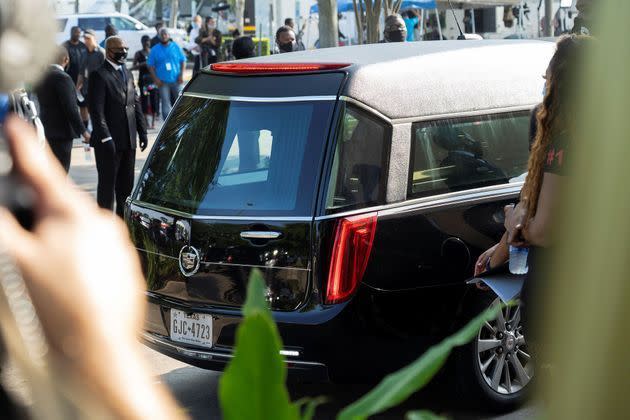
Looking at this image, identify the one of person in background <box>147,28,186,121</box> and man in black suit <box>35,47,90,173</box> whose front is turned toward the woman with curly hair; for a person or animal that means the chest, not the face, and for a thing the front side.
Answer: the person in background

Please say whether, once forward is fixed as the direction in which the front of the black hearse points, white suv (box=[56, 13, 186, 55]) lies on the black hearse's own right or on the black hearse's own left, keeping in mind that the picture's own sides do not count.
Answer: on the black hearse's own left

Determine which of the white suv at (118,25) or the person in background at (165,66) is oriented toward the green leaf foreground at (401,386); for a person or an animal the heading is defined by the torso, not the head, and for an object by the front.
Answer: the person in background

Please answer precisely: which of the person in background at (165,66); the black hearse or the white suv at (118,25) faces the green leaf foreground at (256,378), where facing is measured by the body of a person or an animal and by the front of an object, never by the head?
the person in background

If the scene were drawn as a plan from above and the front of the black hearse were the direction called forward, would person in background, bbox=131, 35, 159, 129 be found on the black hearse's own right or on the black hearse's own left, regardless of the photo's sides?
on the black hearse's own left

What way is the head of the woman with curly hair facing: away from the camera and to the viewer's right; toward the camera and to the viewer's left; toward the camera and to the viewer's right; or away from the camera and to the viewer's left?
away from the camera and to the viewer's left

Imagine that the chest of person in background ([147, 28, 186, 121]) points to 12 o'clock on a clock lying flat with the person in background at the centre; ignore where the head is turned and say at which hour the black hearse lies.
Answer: The black hearse is roughly at 12 o'clock from the person in background.

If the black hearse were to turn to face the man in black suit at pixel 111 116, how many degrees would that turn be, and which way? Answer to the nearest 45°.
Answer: approximately 90° to its left

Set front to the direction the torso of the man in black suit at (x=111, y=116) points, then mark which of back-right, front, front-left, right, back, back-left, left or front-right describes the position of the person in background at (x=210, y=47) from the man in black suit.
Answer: back-left

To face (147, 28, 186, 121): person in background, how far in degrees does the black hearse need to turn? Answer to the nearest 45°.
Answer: approximately 45° to its left

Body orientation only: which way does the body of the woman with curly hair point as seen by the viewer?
to the viewer's left

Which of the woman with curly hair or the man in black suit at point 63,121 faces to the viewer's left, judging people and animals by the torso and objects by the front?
the woman with curly hair
